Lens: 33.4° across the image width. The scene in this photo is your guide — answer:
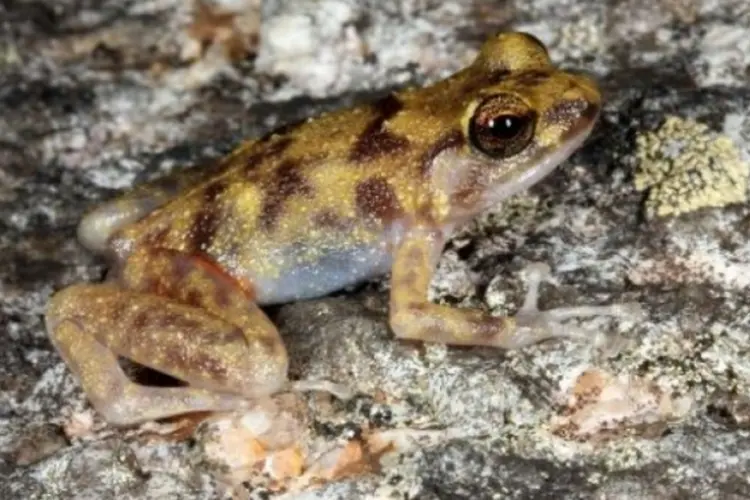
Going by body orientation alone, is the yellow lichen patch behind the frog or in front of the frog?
in front

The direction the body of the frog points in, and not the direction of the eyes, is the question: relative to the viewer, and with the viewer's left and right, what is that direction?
facing to the right of the viewer
